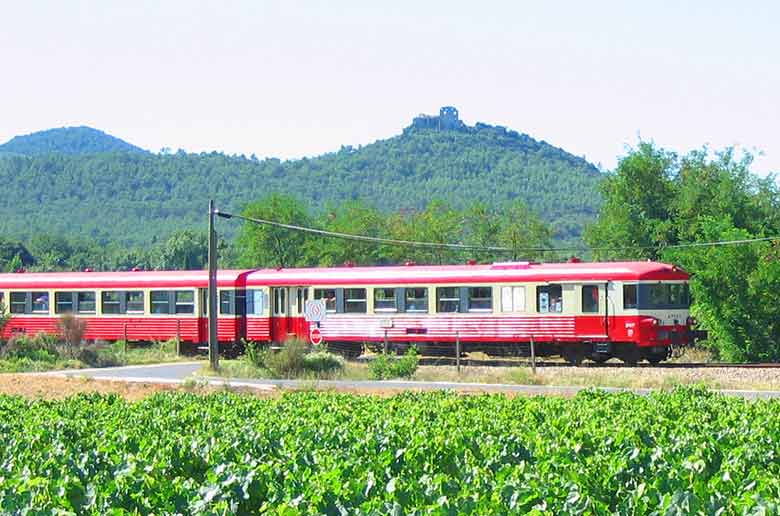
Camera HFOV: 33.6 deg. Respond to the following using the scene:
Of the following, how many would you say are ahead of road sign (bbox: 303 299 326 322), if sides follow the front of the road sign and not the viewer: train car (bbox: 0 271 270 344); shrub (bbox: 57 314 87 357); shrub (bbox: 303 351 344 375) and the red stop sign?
1

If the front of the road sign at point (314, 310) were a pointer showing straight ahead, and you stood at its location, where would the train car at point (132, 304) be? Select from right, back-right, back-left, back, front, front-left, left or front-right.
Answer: back-right

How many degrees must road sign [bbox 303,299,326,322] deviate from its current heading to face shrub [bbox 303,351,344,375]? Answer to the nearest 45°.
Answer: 0° — it already faces it

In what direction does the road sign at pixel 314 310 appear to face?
toward the camera

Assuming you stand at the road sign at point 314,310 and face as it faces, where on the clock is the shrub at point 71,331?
The shrub is roughly at 4 o'clock from the road sign.

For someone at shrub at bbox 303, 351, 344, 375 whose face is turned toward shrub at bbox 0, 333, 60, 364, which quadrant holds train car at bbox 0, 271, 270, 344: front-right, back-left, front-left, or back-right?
front-right

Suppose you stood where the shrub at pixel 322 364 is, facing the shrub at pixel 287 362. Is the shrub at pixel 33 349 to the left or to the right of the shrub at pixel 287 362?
right

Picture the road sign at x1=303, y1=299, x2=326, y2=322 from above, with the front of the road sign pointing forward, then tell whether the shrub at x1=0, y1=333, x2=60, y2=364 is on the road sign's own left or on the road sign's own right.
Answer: on the road sign's own right

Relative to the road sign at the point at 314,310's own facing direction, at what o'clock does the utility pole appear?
The utility pole is roughly at 3 o'clock from the road sign.

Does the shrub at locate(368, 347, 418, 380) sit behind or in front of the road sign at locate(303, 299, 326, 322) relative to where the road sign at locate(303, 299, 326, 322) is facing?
in front
